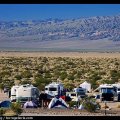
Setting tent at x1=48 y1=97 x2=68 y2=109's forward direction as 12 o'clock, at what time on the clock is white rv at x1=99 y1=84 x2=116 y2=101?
The white rv is roughly at 7 o'clock from the tent.

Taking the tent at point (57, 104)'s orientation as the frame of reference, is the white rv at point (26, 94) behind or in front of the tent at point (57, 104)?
behind

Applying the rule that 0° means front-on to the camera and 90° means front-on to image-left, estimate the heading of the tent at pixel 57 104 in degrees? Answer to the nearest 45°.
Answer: approximately 0°
